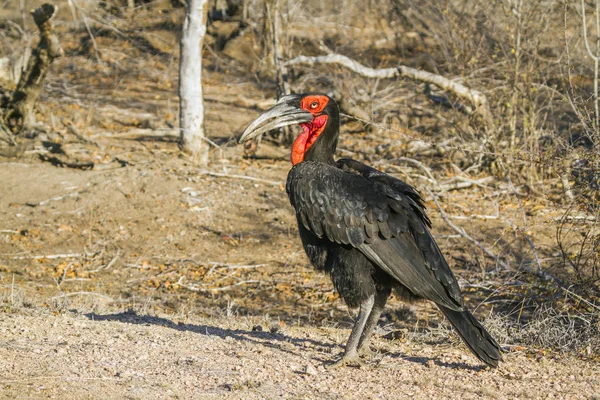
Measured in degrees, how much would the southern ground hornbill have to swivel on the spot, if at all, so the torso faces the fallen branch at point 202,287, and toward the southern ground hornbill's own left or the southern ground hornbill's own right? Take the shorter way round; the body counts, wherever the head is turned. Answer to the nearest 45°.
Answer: approximately 45° to the southern ground hornbill's own right

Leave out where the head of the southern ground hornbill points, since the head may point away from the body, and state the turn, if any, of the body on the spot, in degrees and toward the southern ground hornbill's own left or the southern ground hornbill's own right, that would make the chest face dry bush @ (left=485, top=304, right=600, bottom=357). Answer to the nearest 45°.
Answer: approximately 135° to the southern ground hornbill's own right

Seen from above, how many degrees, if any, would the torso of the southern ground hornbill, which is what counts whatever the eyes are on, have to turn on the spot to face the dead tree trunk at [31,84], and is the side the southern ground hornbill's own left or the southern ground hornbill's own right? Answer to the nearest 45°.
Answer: approximately 45° to the southern ground hornbill's own right

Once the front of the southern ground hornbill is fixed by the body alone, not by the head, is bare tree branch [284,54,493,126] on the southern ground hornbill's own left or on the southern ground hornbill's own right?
on the southern ground hornbill's own right

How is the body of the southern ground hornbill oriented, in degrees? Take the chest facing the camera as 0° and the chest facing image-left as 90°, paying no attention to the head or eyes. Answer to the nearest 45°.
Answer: approximately 90°

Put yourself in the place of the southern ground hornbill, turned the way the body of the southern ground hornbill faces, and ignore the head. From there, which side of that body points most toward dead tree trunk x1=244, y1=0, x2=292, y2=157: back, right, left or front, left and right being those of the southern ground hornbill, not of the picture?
right

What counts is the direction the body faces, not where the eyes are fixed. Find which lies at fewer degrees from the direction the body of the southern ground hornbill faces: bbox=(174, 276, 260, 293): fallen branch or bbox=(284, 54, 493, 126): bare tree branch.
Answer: the fallen branch

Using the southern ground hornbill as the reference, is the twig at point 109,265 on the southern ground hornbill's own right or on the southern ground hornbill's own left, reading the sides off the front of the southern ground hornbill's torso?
on the southern ground hornbill's own right

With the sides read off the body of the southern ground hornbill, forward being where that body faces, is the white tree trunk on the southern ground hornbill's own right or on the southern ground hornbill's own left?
on the southern ground hornbill's own right
